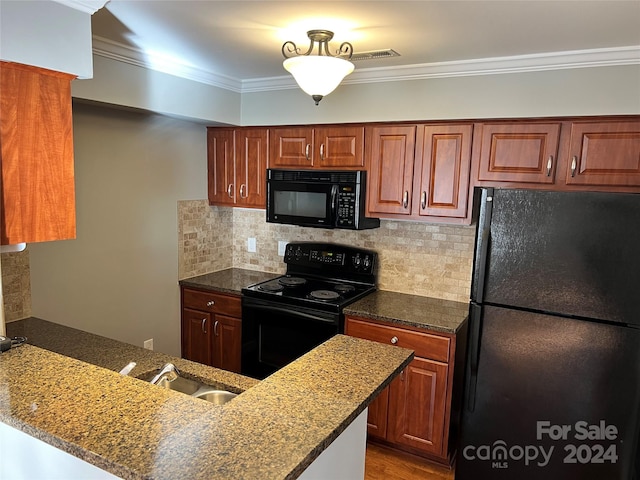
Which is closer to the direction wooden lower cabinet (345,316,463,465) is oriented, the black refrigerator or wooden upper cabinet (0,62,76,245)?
the wooden upper cabinet

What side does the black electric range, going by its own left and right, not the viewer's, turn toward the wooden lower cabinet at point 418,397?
left

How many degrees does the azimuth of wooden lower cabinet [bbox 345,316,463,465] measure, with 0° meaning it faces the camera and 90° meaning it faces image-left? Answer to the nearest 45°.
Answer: approximately 45°

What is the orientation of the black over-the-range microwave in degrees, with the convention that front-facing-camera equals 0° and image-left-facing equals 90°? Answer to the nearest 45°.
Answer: approximately 45°

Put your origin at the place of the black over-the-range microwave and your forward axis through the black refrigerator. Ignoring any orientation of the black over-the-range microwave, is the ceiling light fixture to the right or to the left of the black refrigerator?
right
